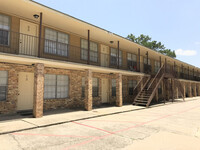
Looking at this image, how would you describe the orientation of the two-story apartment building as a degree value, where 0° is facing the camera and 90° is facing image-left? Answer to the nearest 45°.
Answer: approximately 315°
